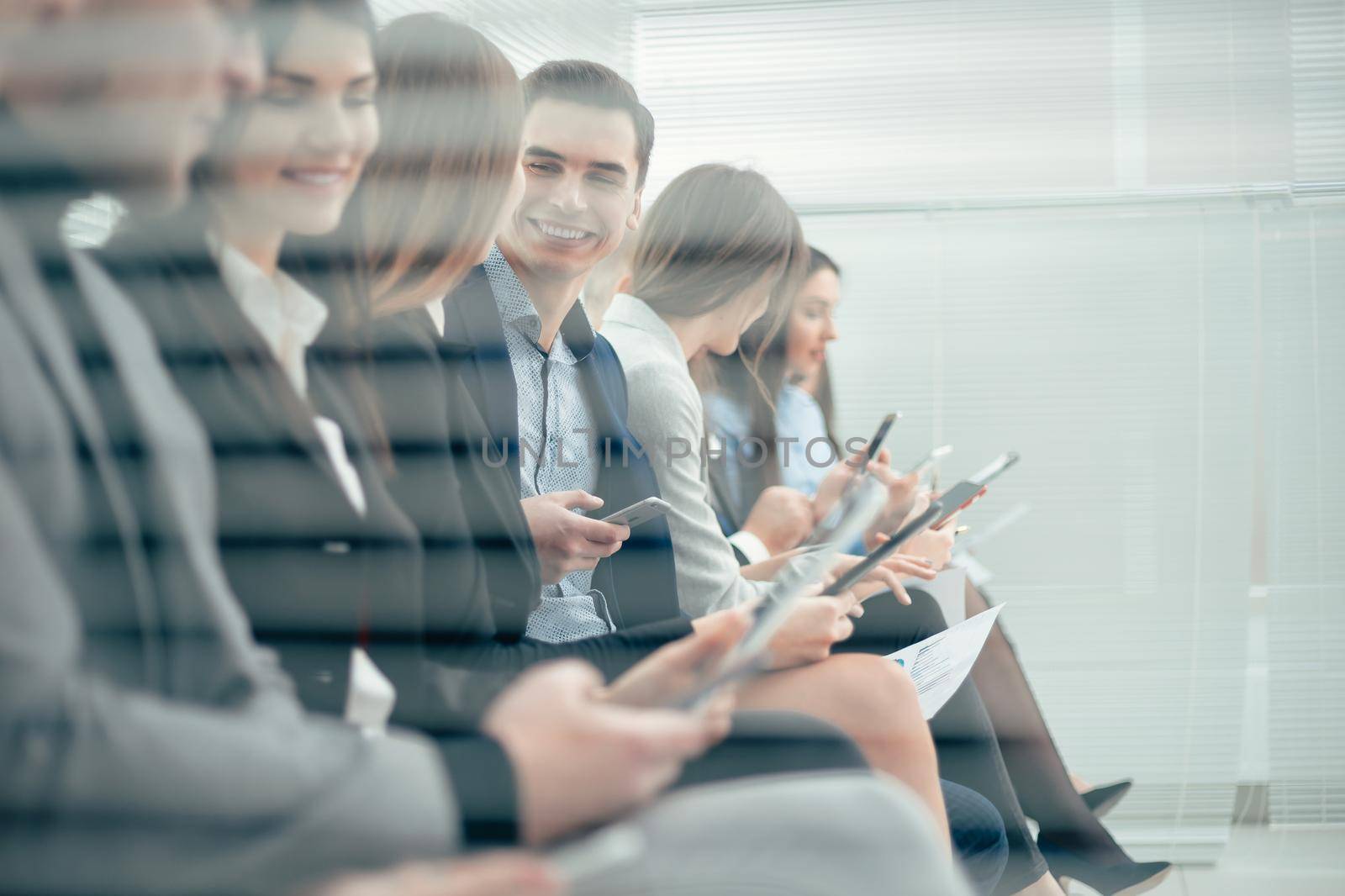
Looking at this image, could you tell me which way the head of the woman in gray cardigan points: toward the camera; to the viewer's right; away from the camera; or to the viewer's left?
to the viewer's right

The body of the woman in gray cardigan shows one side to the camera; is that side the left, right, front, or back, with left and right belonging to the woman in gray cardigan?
right

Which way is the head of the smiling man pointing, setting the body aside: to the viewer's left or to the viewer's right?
to the viewer's left

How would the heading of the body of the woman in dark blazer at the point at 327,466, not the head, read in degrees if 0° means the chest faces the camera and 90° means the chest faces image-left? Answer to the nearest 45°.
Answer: approximately 315°

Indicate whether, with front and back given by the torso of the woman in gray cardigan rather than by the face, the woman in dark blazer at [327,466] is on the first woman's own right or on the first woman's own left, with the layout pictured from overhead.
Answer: on the first woman's own right

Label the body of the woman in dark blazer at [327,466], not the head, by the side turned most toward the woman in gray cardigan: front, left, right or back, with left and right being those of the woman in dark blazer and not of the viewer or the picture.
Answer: left
